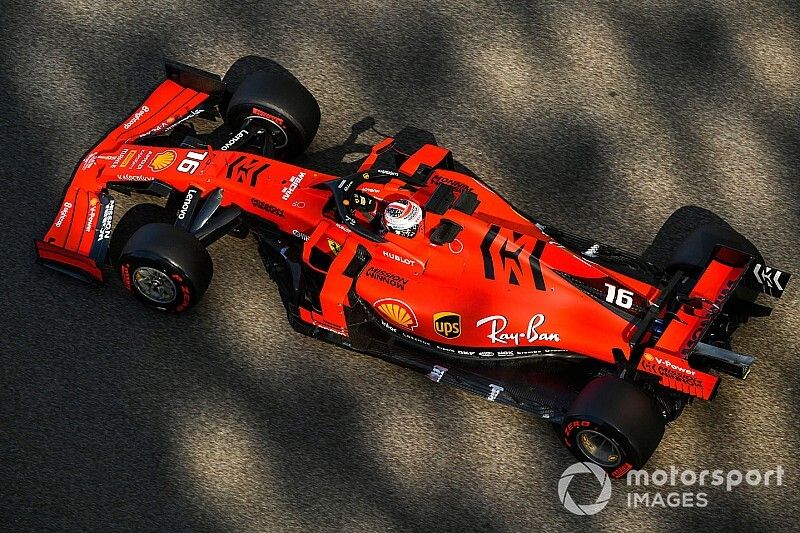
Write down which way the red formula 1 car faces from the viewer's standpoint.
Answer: facing away from the viewer and to the left of the viewer
